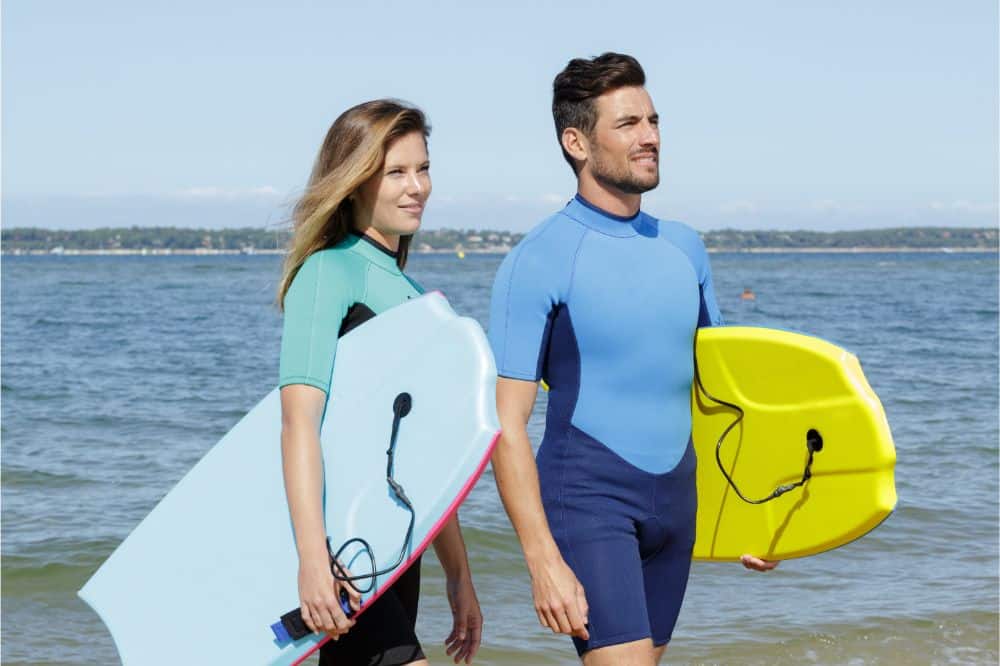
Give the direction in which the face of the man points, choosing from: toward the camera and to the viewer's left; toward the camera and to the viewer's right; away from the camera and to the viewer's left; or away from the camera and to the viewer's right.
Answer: toward the camera and to the viewer's right

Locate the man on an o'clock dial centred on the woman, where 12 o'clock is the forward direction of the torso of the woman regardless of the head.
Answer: The man is roughly at 10 o'clock from the woman.

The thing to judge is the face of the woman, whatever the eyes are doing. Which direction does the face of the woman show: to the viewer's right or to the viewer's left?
to the viewer's right

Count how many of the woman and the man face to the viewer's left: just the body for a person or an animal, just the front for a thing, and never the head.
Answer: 0

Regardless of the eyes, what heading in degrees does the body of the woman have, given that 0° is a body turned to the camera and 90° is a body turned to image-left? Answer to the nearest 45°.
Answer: approximately 315°

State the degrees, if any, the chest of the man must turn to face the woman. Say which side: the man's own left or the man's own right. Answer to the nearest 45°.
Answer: approximately 90° to the man's own right

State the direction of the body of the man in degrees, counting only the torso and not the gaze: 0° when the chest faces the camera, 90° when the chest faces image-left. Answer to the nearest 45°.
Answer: approximately 315°
